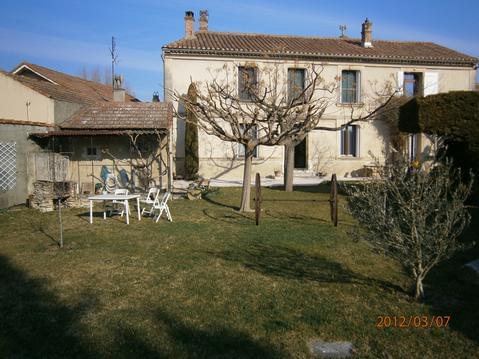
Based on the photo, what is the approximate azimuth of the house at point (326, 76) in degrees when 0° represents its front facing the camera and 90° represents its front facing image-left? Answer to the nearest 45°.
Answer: approximately 0°

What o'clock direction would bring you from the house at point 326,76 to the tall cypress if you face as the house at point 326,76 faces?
The tall cypress is roughly at 2 o'clock from the house.

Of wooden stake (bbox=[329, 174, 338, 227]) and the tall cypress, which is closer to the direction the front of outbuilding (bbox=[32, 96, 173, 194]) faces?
the wooden stake

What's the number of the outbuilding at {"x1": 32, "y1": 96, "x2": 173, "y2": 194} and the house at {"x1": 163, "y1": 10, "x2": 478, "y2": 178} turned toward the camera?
2

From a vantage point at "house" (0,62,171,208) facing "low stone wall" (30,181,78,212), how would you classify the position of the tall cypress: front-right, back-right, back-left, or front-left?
back-left

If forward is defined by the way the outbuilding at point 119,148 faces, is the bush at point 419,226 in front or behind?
in front

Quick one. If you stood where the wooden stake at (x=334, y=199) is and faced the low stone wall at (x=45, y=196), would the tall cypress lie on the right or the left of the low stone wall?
right

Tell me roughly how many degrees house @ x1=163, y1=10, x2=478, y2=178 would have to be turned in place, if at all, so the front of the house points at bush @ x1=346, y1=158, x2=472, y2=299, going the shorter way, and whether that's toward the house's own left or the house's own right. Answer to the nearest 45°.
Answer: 0° — it already faces it

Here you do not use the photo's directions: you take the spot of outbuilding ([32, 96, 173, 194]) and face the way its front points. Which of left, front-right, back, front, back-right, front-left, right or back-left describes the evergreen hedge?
front-left

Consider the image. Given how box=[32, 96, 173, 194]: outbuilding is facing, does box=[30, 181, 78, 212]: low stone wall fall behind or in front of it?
in front

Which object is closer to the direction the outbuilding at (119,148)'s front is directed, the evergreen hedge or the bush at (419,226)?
the bush
